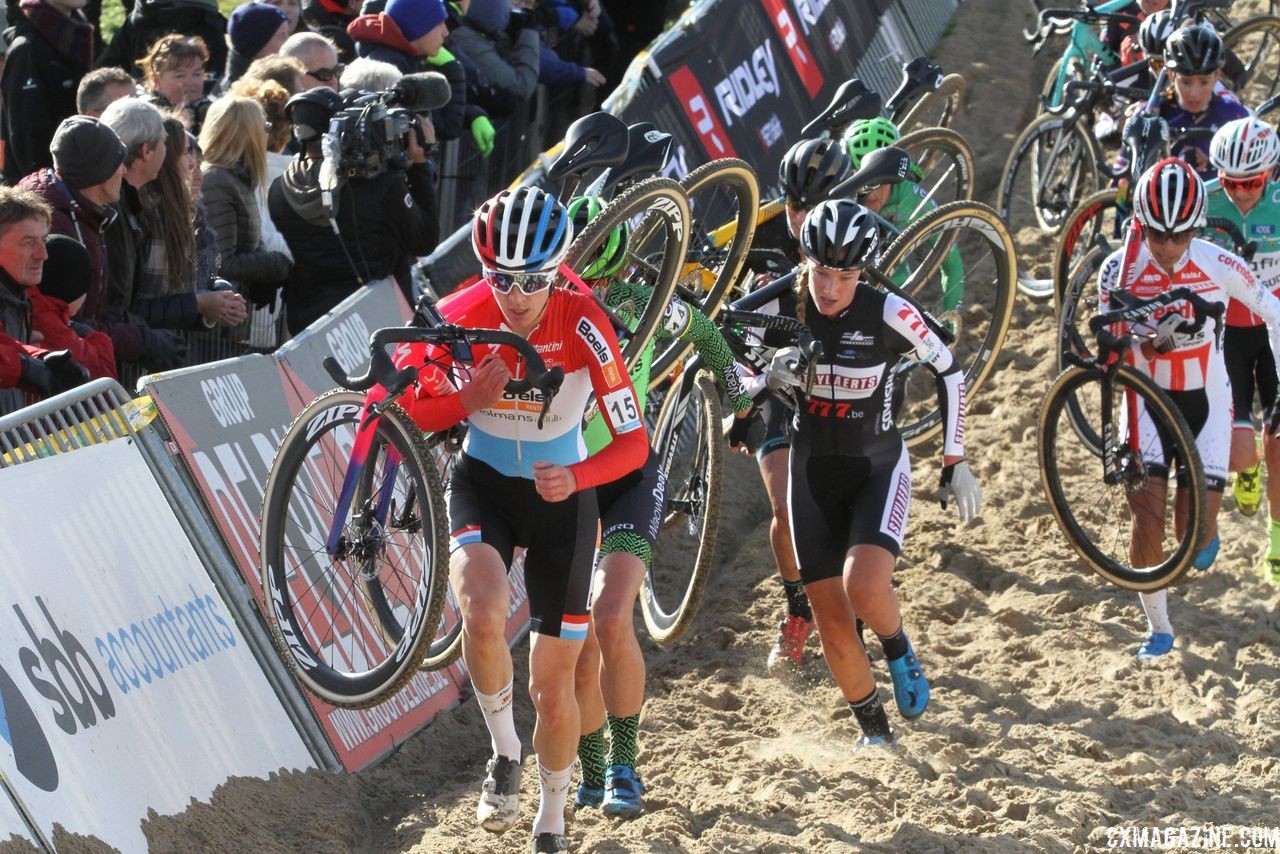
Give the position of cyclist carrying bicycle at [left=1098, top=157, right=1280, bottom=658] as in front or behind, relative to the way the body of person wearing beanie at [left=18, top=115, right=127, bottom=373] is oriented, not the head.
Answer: in front

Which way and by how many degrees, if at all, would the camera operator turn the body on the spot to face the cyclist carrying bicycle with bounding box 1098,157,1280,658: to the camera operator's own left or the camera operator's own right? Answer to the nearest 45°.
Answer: approximately 45° to the camera operator's own right

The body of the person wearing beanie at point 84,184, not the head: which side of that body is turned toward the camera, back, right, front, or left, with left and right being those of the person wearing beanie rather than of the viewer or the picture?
right

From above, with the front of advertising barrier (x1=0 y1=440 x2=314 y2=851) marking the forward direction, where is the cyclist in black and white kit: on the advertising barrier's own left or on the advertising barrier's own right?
on the advertising barrier's own left

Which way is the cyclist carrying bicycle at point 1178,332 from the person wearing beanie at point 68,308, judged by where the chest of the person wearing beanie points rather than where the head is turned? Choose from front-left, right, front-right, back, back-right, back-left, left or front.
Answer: front-right

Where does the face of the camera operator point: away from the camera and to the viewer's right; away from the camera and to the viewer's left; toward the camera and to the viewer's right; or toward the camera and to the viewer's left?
away from the camera and to the viewer's right

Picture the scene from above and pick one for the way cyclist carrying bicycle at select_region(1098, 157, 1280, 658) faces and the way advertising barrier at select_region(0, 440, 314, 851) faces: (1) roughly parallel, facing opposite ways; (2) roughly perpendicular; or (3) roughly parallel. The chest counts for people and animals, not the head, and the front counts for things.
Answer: roughly perpendicular

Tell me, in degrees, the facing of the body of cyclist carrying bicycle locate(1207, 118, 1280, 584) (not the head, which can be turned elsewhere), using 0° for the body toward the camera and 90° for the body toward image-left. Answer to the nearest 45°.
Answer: approximately 0°

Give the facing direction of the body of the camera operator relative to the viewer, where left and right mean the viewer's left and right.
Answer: facing away from the viewer and to the right of the viewer

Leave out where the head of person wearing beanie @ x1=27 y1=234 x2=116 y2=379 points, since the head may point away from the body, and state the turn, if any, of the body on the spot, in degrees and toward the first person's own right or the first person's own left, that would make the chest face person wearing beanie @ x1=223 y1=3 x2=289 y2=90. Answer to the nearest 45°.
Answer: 0° — they already face them

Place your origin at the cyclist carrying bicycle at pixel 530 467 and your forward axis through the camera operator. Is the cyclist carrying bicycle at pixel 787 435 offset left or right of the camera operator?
right

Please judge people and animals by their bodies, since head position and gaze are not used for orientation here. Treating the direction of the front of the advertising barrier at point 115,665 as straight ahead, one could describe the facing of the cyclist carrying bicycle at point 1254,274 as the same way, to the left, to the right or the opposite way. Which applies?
to the right

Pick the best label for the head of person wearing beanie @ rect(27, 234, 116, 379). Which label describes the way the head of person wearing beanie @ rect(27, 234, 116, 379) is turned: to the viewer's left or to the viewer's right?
to the viewer's right

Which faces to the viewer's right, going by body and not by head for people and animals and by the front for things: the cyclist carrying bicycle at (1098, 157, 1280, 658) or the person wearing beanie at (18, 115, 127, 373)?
the person wearing beanie

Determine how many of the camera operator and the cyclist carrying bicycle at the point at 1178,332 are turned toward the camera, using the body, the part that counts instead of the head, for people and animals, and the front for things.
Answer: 1

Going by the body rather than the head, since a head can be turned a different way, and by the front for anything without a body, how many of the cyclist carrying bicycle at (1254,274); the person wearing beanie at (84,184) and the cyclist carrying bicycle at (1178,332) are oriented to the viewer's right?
1

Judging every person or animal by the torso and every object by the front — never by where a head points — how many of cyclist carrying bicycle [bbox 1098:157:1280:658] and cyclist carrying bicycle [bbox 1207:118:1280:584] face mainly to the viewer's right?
0

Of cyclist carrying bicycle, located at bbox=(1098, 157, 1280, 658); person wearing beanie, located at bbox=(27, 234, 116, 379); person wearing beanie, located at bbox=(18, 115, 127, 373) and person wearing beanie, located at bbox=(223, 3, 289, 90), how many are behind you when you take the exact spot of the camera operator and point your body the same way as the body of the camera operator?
2

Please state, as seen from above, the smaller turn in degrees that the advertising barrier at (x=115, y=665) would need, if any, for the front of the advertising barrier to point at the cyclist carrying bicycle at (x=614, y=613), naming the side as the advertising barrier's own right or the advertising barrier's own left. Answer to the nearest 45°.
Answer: approximately 45° to the advertising barrier's own left
